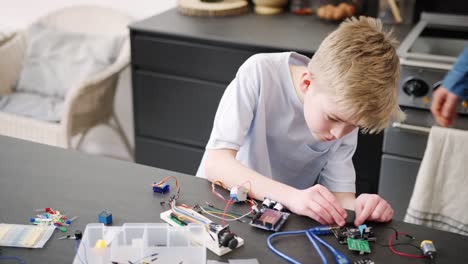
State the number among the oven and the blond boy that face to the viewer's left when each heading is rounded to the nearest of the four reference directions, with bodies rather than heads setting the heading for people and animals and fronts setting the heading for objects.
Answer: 0

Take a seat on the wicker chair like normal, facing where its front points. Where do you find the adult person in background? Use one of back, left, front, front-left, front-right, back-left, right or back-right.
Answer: left

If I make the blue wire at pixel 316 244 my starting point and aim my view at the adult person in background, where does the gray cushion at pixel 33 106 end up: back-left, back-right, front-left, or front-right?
front-left

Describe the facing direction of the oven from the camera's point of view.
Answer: facing the viewer

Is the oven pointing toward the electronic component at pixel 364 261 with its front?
yes

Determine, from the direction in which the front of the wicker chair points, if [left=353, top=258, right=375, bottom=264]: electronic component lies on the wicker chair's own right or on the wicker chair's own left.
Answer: on the wicker chair's own left

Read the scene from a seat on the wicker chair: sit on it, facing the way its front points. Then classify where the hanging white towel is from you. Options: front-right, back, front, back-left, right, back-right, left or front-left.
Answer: left

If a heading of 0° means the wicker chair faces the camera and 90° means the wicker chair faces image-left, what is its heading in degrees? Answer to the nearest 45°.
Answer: approximately 45°

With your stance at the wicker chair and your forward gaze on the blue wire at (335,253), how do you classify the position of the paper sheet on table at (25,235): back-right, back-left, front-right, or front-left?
front-right

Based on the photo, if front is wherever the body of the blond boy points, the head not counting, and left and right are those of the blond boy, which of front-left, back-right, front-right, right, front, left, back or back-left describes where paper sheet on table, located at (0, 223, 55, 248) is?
right

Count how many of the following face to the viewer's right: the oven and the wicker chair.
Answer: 0

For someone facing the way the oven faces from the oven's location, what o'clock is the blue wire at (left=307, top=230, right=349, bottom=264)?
The blue wire is roughly at 12 o'clock from the oven.

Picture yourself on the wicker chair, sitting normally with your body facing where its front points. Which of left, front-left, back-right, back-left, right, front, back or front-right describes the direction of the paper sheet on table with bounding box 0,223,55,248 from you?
front-left

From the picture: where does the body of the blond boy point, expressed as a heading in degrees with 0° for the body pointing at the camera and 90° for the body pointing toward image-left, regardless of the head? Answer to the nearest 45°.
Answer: approximately 315°
